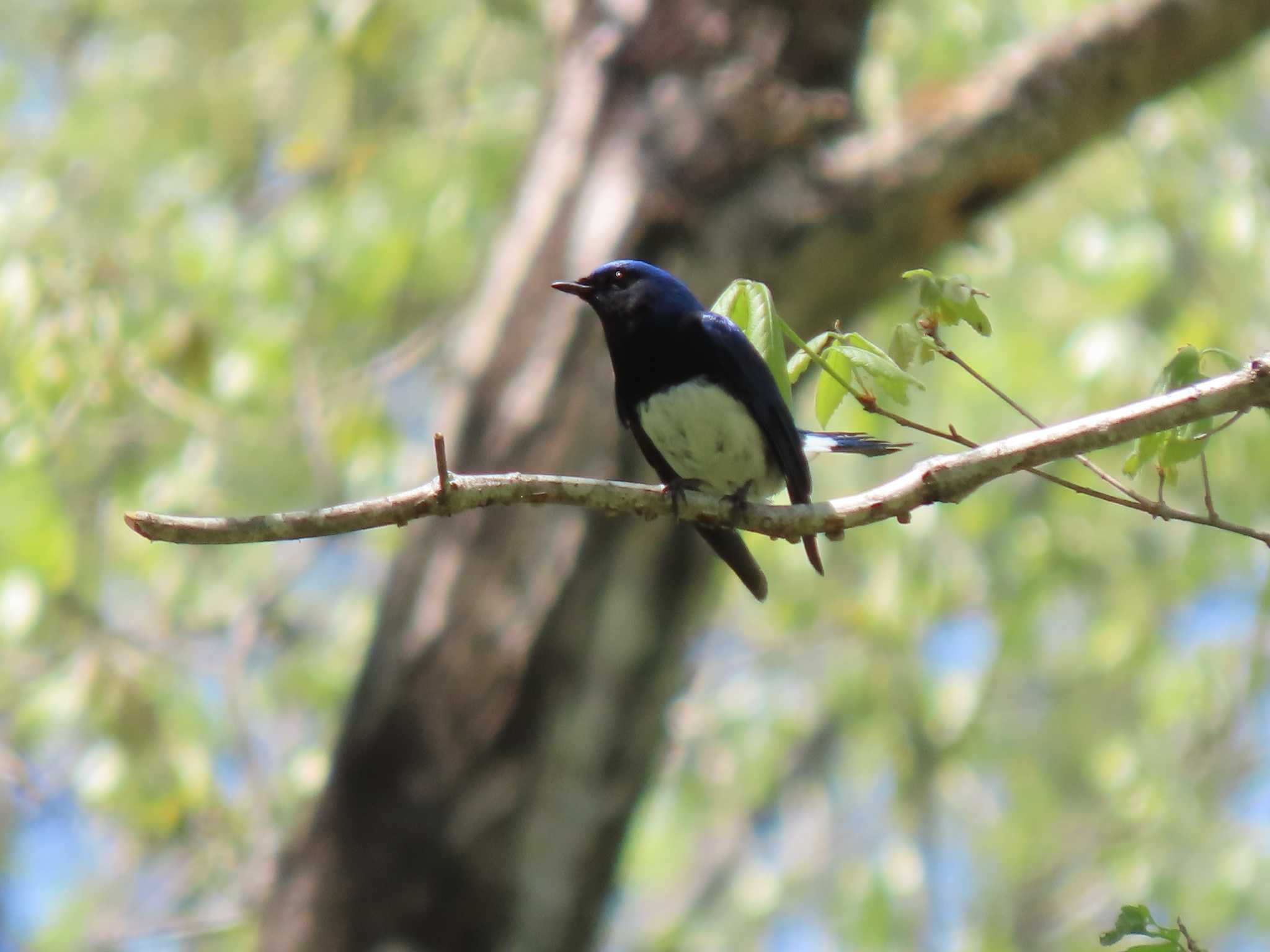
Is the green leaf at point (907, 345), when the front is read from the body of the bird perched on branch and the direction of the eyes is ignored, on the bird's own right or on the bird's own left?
on the bird's own left

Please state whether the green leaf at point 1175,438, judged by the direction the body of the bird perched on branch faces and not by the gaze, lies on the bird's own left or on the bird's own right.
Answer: on the bird's own left

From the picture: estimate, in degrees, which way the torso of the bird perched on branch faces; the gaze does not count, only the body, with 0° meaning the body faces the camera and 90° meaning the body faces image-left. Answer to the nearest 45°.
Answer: approximately 45°

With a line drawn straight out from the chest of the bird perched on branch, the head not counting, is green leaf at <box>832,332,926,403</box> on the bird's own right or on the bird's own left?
on the bird's own left
